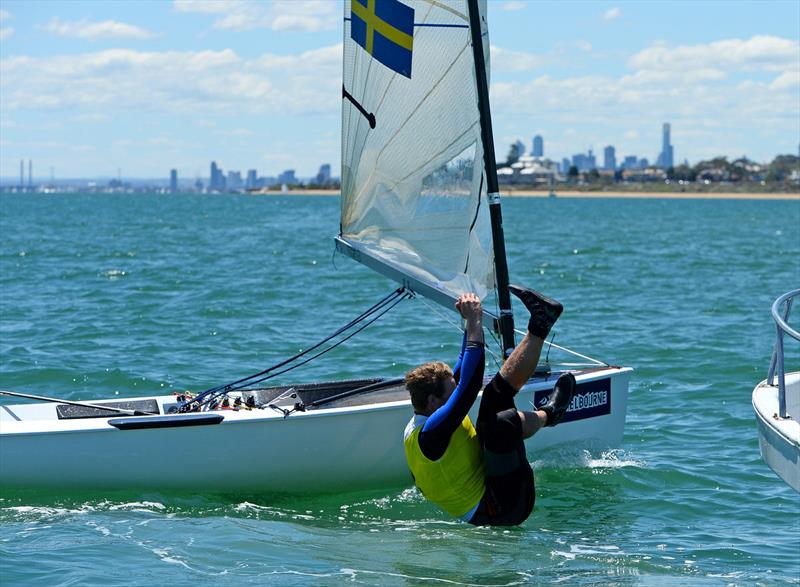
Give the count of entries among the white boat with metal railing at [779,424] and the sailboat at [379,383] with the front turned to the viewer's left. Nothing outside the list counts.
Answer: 1

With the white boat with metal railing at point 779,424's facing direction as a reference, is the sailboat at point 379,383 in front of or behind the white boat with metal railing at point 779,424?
in front

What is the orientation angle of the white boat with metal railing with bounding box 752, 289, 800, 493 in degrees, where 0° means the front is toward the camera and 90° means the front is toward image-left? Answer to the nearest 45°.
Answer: approximately 90°

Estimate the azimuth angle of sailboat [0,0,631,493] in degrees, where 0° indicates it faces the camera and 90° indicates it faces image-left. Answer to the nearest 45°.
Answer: approximately 270°

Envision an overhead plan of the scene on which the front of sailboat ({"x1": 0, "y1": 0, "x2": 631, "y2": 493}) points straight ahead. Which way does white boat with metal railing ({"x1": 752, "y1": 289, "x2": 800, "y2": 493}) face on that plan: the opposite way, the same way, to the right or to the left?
the opposite way

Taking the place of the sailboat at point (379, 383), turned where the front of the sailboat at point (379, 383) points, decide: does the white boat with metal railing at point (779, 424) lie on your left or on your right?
on your right
